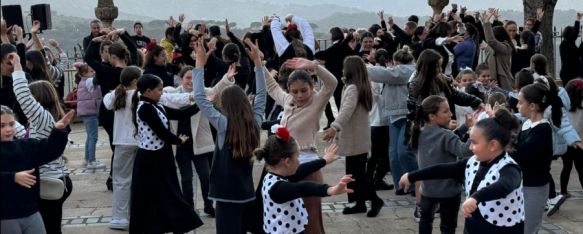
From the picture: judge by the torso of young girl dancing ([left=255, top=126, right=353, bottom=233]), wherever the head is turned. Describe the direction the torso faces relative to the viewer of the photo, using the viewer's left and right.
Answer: facing to the right of the viewer

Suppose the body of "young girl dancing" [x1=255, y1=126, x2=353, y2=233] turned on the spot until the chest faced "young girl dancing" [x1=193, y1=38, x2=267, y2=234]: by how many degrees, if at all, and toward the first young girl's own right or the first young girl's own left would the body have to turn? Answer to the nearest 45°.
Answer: approximately 135° to the first young girl's own left

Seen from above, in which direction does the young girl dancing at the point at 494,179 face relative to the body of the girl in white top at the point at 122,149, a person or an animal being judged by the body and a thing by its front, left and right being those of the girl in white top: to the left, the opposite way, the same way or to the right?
the opposite way

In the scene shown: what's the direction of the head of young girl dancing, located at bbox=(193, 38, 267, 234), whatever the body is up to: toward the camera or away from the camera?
away from the camera

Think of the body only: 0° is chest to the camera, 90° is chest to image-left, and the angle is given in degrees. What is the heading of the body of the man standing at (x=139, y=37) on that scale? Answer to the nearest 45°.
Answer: approximately 0°

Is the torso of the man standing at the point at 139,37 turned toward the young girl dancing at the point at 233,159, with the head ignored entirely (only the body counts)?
yes

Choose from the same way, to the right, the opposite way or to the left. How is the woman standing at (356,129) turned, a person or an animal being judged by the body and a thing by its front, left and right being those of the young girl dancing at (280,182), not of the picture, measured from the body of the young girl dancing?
the opposite way
